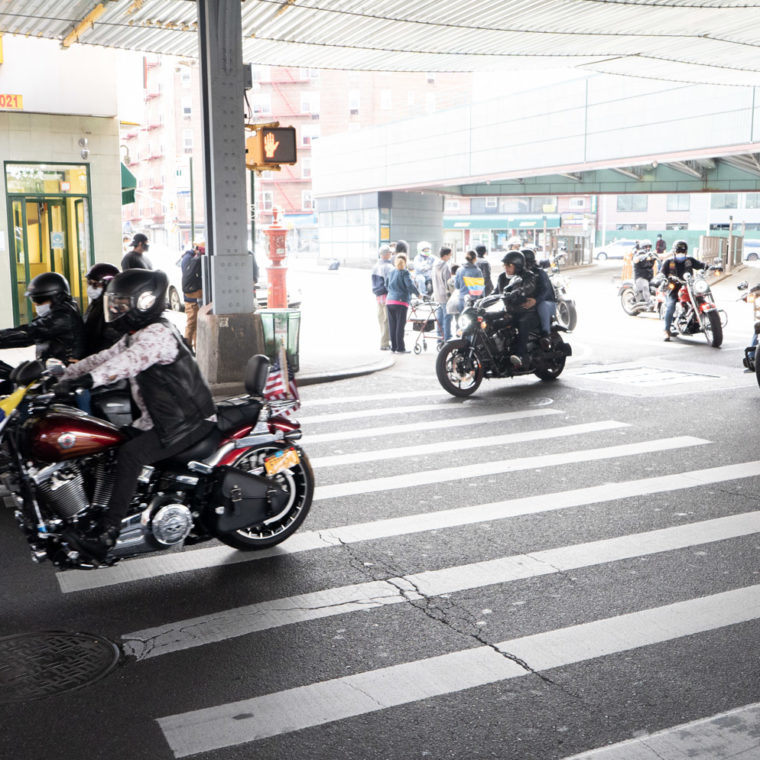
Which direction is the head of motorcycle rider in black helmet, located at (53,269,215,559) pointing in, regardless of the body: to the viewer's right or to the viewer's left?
to the viewer's left

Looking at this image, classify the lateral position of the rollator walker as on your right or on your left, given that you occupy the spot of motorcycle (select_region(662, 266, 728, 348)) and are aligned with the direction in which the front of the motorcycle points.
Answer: on your right

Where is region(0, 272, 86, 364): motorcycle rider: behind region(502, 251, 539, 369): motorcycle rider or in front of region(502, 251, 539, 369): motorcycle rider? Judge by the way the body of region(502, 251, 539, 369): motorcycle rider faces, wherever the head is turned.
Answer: in front

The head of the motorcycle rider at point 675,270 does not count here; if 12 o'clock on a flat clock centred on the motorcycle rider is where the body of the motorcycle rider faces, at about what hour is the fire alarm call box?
The fire alarm call box is roughly at 4 o'clock from the motorcycle rider.

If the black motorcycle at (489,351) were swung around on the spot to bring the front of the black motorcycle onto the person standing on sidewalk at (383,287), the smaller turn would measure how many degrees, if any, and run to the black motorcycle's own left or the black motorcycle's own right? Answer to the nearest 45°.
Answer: approximately 90° to the black motorcycle's own right

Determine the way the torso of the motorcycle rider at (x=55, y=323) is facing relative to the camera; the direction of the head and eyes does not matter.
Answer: to the viewer's left

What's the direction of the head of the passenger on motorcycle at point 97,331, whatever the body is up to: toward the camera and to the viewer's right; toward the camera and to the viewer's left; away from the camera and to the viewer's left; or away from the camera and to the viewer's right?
toward the camera and to the viewer's left

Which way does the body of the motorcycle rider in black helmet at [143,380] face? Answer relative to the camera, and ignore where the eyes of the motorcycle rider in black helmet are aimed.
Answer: to the viewer's left

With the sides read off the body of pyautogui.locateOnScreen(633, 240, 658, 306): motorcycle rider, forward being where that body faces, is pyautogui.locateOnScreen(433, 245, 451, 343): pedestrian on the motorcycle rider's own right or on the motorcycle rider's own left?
on the motorcycle rider's own right
